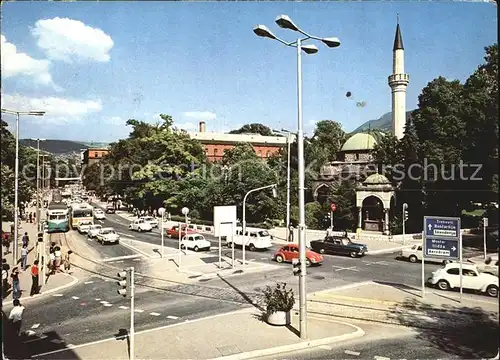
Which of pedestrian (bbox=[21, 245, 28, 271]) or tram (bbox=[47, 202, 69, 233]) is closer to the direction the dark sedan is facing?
the pedestrian

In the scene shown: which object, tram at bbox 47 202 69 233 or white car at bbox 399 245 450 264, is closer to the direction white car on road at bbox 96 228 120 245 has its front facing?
the white car at bbox 399 245 450 264

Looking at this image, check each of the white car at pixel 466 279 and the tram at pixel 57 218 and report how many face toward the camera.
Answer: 1

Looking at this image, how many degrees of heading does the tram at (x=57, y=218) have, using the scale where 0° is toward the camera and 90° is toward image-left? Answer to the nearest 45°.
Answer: approximately 0°

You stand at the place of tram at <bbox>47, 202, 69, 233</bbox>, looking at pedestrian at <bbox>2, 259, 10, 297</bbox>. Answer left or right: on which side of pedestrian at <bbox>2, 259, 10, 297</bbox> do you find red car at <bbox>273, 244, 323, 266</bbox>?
left
